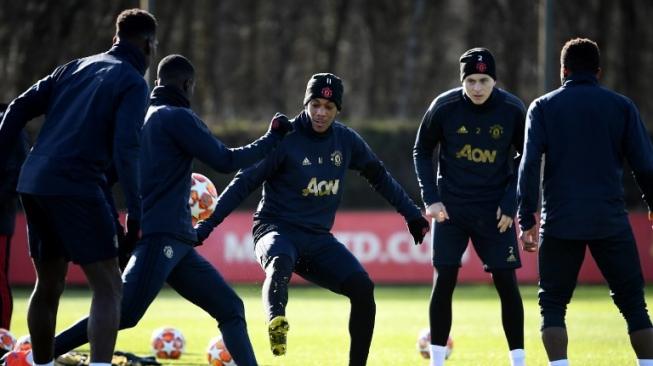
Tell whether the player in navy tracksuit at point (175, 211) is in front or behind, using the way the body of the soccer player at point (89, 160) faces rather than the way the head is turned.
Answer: in front

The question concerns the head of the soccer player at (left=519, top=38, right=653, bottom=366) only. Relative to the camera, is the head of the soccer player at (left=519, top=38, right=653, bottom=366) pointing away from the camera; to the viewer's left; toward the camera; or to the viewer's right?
away from the camera

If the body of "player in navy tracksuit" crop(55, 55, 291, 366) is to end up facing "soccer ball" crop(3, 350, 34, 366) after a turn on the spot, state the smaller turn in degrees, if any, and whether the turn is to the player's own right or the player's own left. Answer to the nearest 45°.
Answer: approximately 135° to the player's own left

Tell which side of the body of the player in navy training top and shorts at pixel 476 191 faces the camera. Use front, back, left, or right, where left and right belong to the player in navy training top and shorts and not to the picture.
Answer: front

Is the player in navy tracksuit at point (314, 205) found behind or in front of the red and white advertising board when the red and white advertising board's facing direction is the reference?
in front

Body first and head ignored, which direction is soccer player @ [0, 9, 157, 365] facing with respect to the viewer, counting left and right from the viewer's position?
facing away from the viewer and to the right of the viewer

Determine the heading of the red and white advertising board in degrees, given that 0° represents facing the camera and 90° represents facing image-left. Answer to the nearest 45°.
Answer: approximately 0°

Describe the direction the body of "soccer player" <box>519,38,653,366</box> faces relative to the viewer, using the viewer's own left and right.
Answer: facing away from the viewer

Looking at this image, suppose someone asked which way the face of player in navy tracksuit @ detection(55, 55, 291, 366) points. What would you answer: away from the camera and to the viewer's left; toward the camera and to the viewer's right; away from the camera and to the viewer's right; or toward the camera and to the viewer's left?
away from the camera and to the viewer's right
